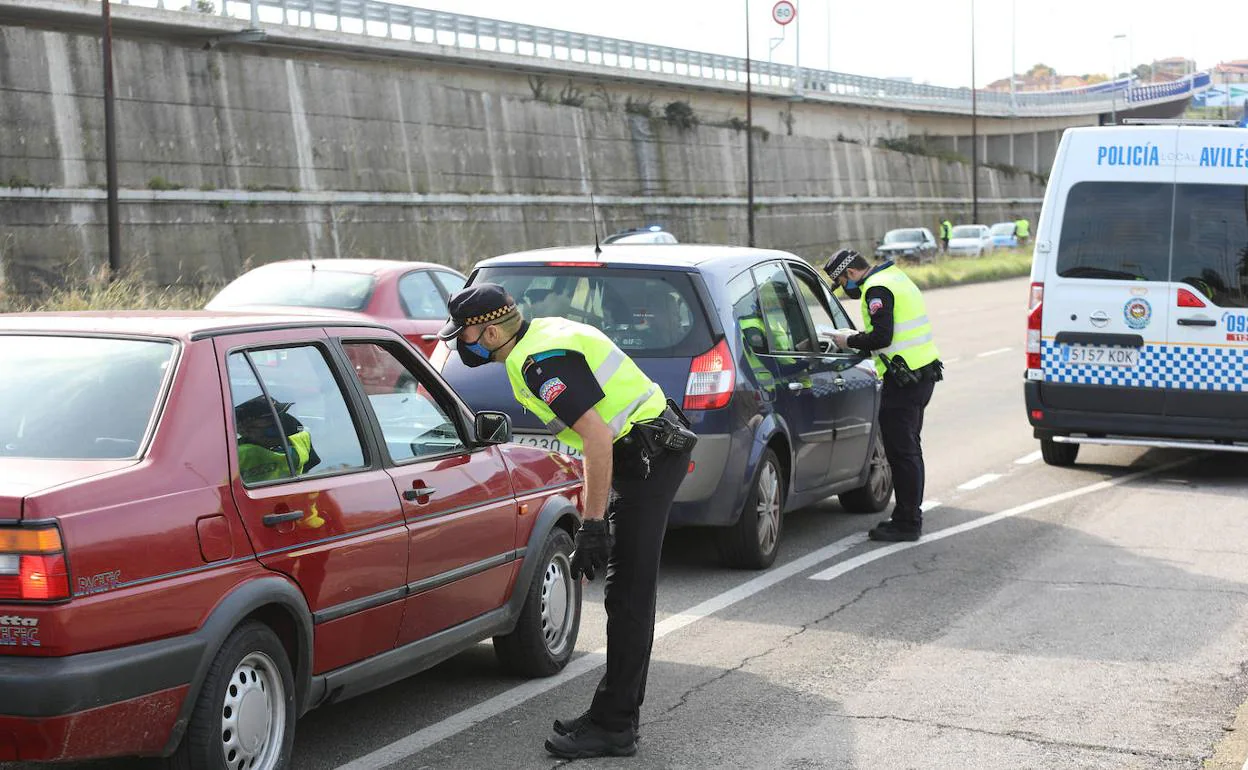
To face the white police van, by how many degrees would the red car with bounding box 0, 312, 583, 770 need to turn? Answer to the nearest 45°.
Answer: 0° — it already faces it

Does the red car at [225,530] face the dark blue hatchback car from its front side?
yes

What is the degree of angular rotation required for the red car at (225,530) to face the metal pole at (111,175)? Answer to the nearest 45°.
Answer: approximately 45° to its left

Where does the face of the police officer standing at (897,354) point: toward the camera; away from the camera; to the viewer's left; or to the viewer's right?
to the viewer's left

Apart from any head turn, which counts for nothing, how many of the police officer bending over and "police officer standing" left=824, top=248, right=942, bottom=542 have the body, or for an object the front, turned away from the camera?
0

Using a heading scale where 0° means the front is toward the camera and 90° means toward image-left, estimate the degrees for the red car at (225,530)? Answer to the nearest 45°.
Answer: approximately 225°

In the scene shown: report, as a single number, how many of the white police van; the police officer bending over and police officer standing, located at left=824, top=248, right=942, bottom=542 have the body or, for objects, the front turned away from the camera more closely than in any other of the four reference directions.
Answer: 1

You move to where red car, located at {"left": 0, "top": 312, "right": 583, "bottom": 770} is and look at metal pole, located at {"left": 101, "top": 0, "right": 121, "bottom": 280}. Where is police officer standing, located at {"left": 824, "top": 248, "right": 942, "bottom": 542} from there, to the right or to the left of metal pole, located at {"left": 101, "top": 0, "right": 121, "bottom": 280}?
right

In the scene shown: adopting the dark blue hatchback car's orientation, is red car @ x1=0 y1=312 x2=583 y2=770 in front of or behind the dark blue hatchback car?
behind

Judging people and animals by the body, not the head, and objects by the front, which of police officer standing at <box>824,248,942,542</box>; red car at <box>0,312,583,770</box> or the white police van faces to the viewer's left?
the police officer standing

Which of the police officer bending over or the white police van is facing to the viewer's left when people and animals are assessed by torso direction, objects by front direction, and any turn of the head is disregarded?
the police officer bending over

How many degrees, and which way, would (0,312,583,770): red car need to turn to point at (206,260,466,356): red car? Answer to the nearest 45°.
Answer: approximately 45° to its left

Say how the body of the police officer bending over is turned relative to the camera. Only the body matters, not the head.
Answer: to the viewer's left

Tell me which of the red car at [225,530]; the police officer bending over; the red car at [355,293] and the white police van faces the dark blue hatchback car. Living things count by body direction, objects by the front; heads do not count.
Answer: the red car at [225,530]

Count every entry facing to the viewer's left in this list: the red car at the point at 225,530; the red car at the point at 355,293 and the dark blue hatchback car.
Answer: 0

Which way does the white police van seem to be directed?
away from the camera

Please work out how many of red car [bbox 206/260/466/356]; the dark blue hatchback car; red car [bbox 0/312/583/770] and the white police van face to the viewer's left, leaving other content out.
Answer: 0

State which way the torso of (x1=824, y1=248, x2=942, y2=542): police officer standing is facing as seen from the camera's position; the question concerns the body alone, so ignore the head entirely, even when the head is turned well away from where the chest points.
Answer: to the viewer's left
